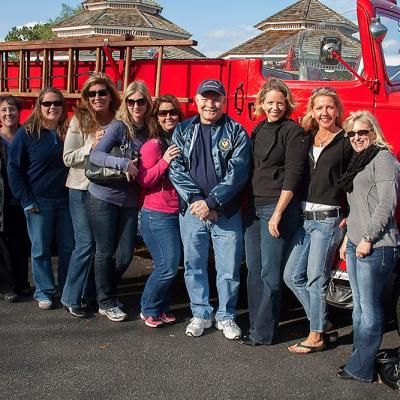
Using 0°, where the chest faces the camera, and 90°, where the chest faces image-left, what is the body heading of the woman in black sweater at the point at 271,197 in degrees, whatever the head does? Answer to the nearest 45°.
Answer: approximately 45°

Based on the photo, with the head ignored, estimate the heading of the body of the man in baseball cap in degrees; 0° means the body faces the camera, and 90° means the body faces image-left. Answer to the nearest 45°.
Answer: approximately 0°
